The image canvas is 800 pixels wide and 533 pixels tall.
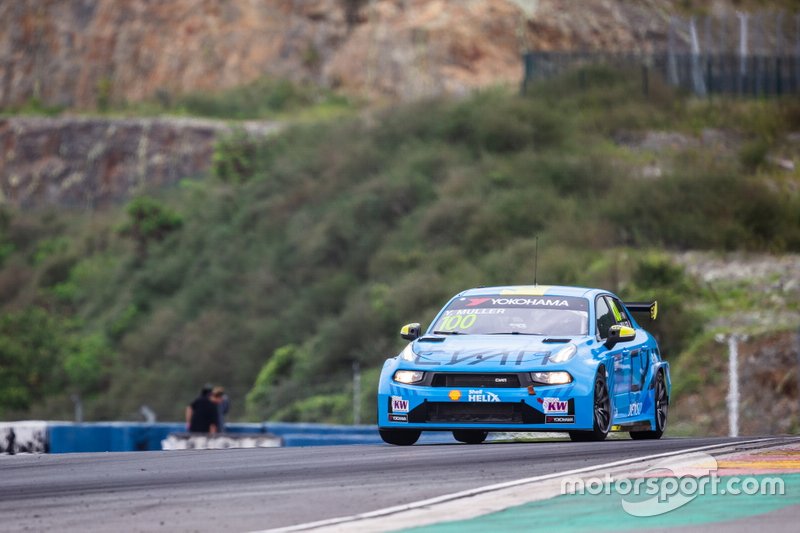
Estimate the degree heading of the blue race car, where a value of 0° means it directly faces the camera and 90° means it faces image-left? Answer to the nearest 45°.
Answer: approximately 0°

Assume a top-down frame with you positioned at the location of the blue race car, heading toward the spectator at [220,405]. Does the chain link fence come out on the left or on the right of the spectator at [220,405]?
right

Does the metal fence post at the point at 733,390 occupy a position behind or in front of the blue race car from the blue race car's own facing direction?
behind

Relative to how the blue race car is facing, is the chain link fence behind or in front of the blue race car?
behind

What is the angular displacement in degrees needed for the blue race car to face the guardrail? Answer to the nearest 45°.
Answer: approximately 135° to its right

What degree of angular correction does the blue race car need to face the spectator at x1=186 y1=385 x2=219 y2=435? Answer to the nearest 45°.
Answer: approximately 135° to its right
